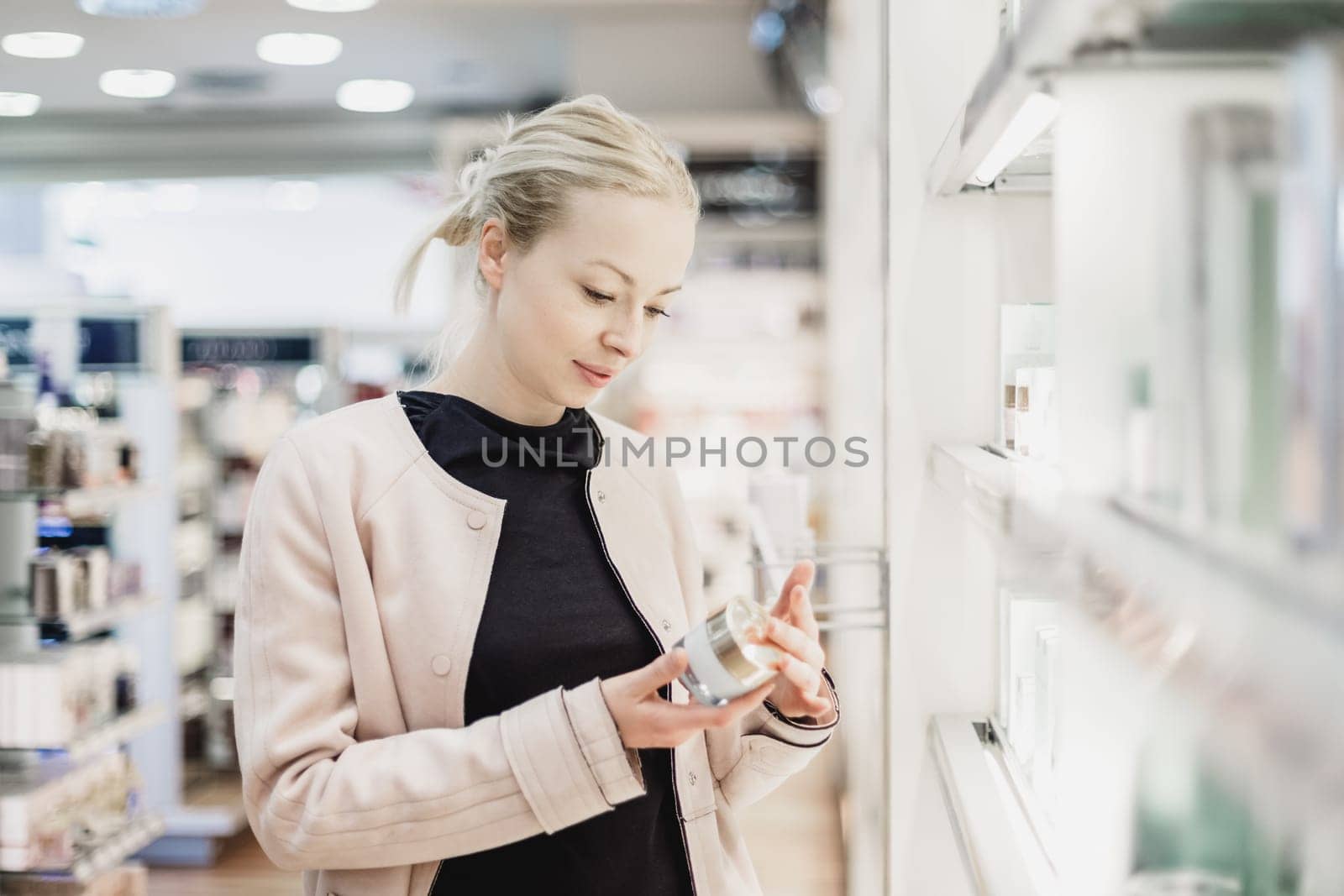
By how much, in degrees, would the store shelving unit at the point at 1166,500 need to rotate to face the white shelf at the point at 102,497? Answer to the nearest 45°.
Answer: approximately 45° to its right

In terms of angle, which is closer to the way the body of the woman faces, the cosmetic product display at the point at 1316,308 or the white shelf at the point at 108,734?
the cosmetic product display

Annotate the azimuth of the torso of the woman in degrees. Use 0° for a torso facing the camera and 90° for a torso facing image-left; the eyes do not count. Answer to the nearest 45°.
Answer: approximately 315°

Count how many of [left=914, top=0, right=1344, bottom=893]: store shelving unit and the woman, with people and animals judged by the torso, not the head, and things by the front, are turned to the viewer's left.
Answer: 1

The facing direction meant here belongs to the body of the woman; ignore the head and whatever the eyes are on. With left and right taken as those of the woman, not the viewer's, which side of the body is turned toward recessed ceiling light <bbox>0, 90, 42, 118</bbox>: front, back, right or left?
back

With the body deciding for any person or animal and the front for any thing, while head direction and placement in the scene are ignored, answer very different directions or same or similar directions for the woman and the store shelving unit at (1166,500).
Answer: very different directions

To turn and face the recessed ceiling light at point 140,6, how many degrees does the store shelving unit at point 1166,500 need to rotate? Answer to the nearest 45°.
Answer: approximately 45° to its right

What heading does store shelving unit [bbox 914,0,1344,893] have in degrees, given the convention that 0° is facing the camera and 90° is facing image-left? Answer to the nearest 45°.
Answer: approximately 90°

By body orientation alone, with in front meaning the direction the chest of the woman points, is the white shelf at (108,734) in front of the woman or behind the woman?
behind
